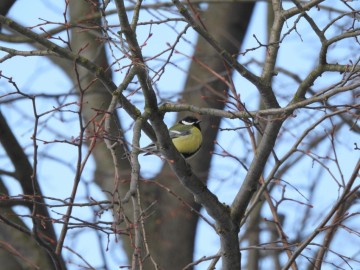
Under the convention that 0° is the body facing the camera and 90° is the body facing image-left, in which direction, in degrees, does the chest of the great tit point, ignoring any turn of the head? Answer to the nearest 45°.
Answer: approximately 270°
